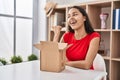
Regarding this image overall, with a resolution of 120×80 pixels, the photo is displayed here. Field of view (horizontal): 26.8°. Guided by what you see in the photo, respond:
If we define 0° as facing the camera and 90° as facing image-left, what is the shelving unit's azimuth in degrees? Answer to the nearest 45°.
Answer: approximately 45°

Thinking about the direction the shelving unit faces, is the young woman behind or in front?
in front

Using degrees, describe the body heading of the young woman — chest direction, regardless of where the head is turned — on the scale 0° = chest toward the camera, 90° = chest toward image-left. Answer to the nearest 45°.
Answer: approximately 45°
